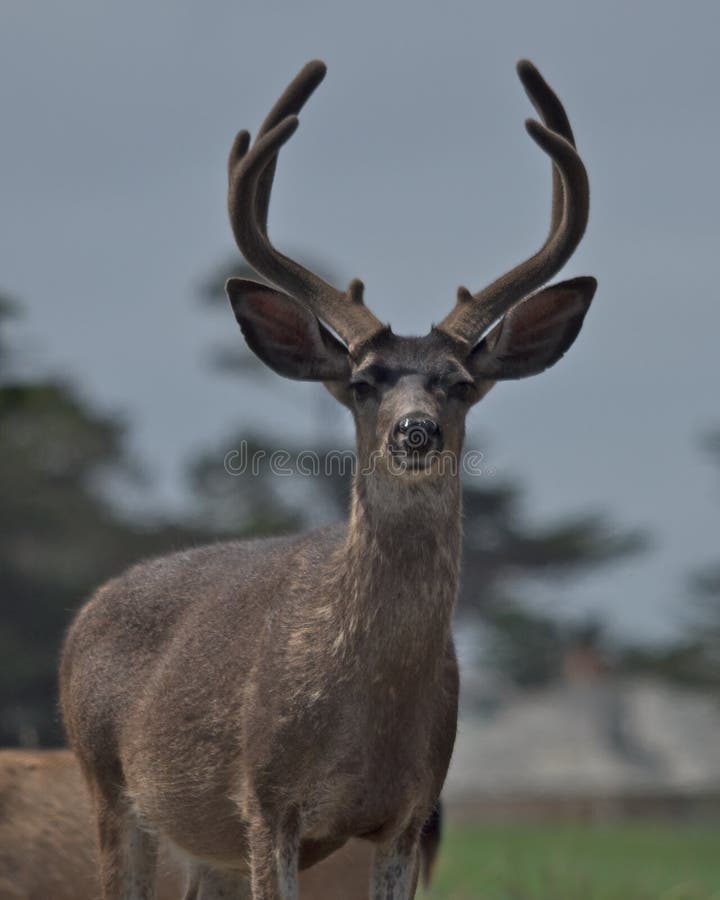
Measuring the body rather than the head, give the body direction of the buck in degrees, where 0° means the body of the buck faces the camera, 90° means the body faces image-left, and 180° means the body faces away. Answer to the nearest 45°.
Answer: approximately 315°

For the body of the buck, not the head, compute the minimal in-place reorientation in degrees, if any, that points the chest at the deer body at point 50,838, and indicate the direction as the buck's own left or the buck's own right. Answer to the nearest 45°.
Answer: approximately 180°
